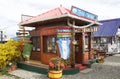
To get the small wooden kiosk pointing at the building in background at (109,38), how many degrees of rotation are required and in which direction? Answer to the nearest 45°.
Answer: approximately 90° to its left

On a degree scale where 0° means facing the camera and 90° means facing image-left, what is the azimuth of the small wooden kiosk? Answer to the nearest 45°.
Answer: approximately 315°

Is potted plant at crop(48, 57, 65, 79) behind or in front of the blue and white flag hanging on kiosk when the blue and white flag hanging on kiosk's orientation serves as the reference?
in front

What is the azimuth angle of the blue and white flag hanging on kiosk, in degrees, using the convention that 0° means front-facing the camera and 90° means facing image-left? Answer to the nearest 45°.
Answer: approximately 0°
